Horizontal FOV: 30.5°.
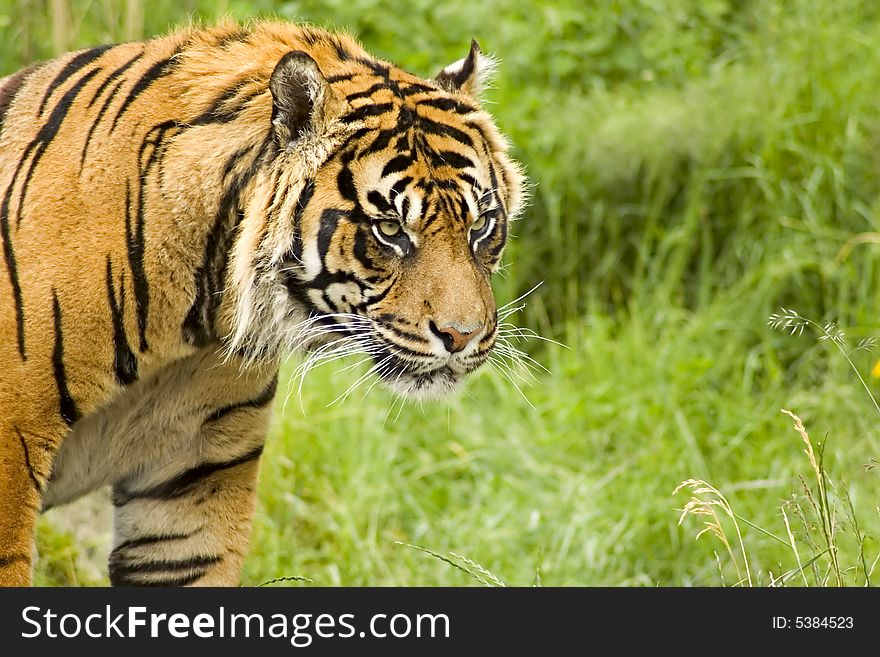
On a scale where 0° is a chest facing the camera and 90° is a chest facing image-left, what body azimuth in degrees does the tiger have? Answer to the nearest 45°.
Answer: approximately 315°
